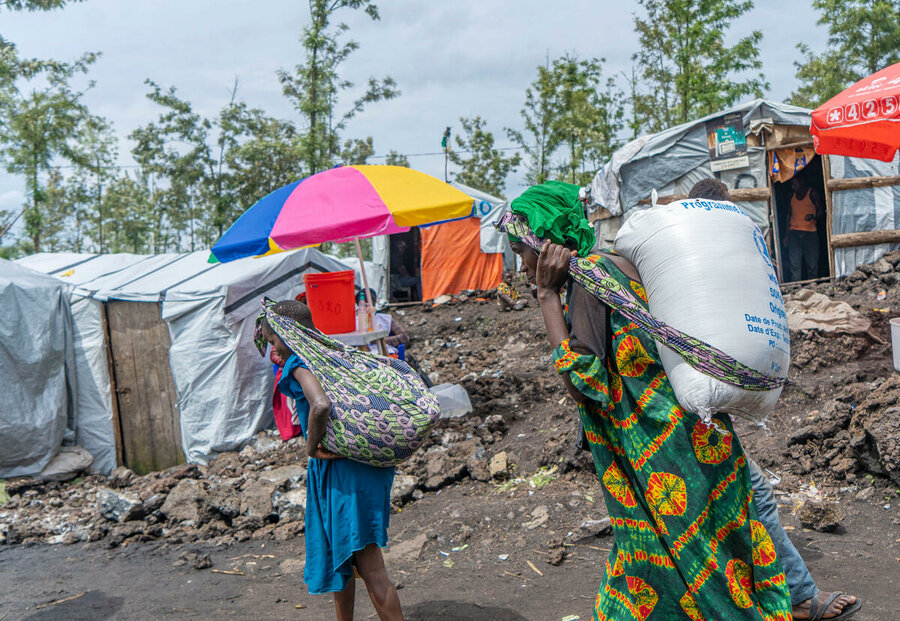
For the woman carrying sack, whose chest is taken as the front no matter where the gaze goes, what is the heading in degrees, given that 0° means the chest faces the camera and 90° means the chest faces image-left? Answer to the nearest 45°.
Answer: approximately 90°

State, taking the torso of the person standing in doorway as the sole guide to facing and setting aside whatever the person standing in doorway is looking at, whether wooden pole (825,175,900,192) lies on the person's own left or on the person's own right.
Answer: on the person's own left

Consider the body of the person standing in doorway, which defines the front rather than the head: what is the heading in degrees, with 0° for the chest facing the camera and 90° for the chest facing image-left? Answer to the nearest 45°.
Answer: approximately 0°

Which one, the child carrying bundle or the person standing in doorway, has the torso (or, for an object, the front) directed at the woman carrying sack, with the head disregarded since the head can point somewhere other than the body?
the person standing in doorway

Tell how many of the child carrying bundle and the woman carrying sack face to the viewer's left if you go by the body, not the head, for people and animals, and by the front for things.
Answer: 2

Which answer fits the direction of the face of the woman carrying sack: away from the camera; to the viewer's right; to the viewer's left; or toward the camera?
to the viewer's left

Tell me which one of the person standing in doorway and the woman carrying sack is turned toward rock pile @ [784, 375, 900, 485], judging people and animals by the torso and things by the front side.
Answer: the person standing in doorway

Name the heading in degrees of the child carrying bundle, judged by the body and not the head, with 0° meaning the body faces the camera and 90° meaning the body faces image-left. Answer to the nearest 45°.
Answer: approximately 90°

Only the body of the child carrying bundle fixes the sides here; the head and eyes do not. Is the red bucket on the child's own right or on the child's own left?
on the child's own right

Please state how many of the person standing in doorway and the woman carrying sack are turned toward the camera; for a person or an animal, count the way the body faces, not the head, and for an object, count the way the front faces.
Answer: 1

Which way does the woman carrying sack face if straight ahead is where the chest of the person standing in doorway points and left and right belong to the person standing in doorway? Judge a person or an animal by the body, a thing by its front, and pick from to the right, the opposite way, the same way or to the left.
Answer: to the right

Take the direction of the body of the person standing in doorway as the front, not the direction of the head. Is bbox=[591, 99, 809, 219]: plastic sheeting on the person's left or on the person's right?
on the person's right
